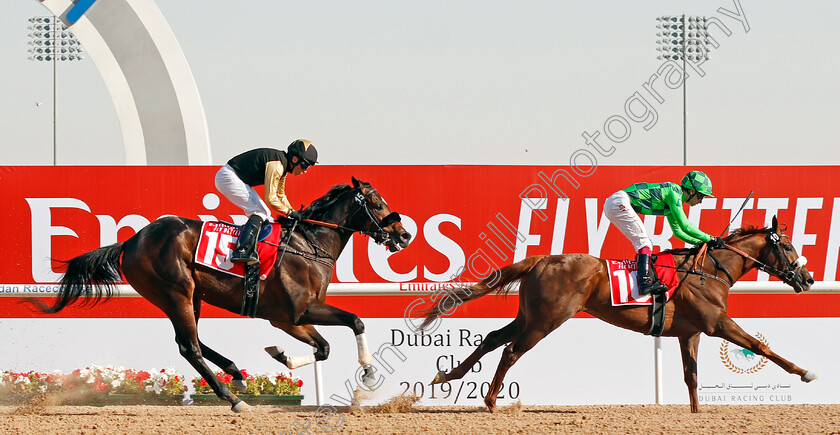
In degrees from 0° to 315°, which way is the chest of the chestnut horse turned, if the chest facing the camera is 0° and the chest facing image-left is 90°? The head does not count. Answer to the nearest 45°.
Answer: approximately 270°

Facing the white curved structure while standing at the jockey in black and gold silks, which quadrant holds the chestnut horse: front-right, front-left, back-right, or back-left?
back-right

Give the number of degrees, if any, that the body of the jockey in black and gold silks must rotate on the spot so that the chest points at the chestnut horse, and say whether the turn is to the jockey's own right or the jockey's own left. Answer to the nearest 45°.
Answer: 0° — they already face it

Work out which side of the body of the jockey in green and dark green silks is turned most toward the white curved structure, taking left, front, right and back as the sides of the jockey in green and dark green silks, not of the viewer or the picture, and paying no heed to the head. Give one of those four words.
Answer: left

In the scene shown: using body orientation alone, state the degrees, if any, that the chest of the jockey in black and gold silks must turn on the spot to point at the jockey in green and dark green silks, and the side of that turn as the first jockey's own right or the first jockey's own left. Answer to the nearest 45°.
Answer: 0° — they already face them

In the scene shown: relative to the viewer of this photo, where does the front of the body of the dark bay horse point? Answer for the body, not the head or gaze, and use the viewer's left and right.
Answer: facing to the right of the viewer

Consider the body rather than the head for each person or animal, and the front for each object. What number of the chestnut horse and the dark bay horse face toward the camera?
0

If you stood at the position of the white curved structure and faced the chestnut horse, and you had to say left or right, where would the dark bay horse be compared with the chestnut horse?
right

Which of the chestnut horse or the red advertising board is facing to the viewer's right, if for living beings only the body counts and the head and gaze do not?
the chestnut horse

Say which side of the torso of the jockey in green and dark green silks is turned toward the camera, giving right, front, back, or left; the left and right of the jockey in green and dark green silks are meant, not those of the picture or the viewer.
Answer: right

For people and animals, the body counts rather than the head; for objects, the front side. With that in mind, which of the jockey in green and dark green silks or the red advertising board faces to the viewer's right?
the jockey in green and dark green silks

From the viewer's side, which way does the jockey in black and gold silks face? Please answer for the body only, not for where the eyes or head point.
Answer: to the viewer's right

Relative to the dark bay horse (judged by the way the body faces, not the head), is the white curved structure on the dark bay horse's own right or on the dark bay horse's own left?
on the dark bay horse's own left
